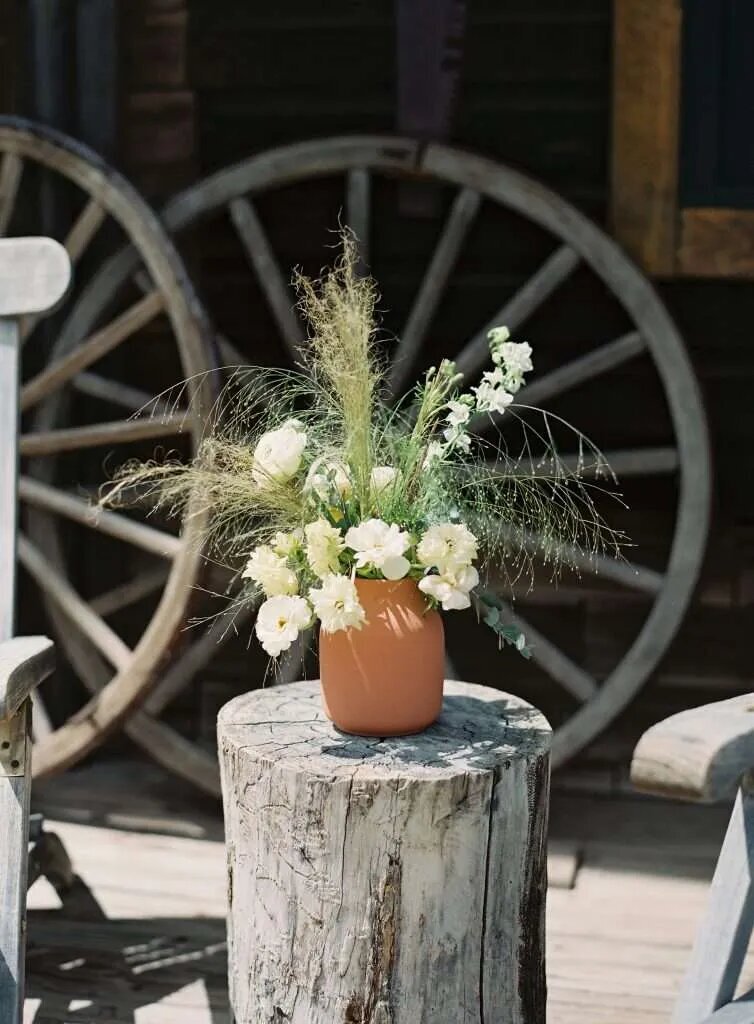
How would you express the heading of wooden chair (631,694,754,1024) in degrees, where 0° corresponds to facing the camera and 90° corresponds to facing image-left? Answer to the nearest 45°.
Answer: approximately 45°

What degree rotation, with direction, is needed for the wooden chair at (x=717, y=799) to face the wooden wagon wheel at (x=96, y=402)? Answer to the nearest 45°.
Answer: approximately 90° to its right
